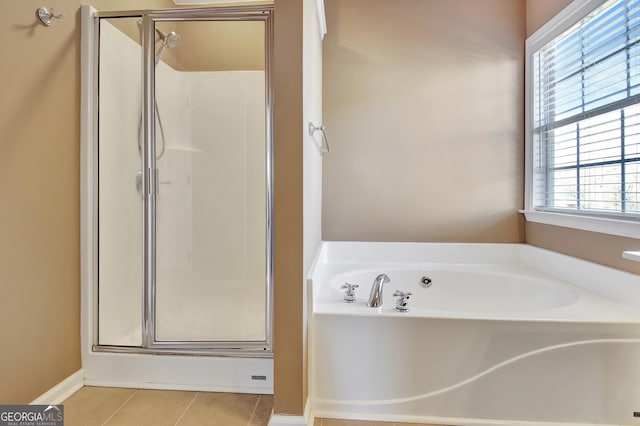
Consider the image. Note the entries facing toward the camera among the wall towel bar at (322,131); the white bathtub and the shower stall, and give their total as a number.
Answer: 2

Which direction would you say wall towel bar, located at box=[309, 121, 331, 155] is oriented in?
to the viewer's right

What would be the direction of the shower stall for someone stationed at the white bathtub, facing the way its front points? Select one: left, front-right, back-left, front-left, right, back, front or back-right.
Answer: right

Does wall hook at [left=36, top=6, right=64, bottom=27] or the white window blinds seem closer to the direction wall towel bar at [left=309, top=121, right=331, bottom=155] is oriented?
the white window blinds

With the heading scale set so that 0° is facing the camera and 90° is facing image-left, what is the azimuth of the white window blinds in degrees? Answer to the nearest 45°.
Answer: approximately 45°

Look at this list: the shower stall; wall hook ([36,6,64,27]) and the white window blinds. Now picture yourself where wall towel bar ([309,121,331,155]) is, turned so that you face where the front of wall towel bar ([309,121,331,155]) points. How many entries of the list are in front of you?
1

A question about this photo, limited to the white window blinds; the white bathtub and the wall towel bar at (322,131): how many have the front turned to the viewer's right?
1

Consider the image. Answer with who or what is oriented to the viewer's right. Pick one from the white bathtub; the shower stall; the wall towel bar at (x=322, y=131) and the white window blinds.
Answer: the wall towel bar

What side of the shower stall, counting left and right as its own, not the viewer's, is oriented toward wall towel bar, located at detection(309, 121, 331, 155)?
left

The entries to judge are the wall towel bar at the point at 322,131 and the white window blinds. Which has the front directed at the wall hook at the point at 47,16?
the white window blinds

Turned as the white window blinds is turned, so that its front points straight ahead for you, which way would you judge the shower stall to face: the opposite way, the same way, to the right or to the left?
to the left

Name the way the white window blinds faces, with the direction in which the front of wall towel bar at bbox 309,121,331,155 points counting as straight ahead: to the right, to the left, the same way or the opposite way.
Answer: the opposite way

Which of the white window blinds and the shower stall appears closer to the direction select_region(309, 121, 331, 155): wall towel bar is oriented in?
the white window blinds
